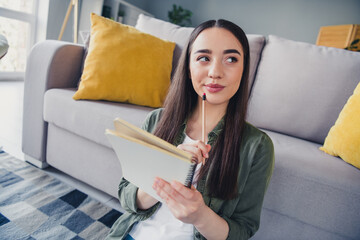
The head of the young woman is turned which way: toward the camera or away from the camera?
toward the camera

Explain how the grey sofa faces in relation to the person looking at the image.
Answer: facing the viewer and to the left of the viewer

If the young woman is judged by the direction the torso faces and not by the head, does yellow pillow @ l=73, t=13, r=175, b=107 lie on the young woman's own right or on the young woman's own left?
on the young woman's own right

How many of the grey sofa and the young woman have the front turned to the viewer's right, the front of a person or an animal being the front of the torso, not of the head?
0

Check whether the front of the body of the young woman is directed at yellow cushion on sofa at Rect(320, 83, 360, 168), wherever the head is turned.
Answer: no

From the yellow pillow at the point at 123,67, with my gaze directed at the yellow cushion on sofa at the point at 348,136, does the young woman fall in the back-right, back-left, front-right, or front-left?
front-right

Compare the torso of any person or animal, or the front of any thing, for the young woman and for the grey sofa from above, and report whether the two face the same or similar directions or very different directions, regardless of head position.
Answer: same or similar directions
